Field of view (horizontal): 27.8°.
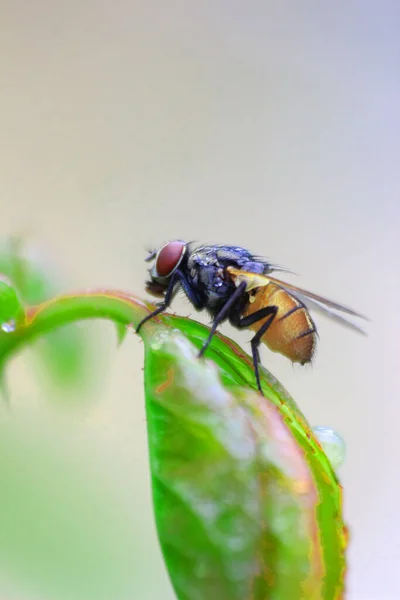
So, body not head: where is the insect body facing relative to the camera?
to the viewer's left
